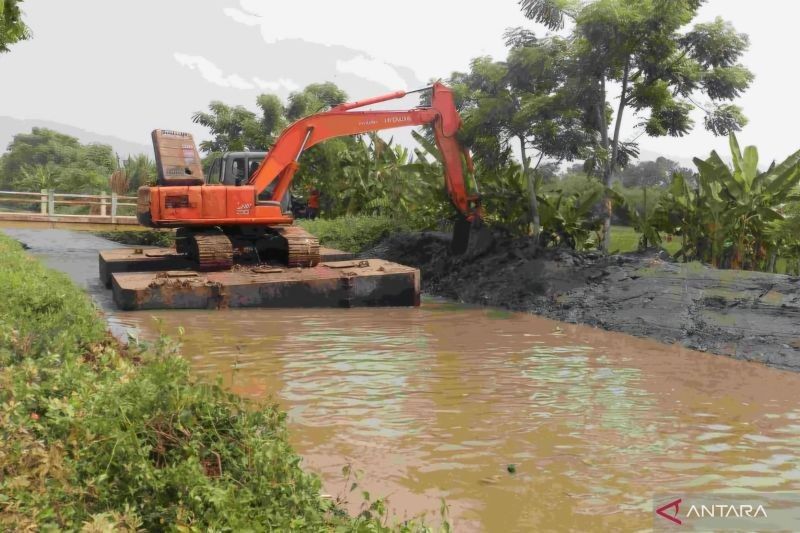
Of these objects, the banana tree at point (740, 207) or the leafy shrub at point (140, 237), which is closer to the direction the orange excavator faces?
the banana tree

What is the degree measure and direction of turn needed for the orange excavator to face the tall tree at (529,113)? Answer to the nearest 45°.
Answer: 0° — it already faces it

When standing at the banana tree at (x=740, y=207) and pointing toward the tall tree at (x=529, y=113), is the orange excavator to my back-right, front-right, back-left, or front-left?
front-left

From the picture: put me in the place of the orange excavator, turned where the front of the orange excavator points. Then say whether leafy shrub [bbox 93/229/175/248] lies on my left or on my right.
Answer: on my left

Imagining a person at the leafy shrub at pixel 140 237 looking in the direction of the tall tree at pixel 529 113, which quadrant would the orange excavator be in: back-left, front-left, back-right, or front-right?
front-right

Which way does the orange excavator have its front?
to the viewer's right

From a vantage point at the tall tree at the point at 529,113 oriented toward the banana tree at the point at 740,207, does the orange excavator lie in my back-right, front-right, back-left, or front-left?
back-right

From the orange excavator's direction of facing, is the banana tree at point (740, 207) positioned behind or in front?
in front

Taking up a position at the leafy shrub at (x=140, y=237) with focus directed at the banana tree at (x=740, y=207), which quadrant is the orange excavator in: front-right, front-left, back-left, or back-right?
front-right

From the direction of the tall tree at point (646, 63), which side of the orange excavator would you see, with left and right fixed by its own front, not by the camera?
front
